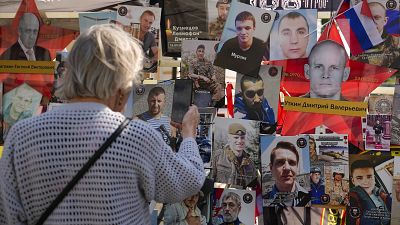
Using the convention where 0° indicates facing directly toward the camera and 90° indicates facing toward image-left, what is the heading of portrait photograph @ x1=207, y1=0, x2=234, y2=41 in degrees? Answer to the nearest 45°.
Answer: approximately 0°
